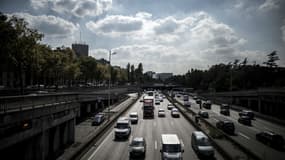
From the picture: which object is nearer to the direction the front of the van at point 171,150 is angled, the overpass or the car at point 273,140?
the overpass

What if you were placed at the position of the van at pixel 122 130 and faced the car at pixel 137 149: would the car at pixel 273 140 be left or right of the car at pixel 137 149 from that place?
left

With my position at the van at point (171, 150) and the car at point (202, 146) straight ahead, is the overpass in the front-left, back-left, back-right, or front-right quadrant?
back-left
